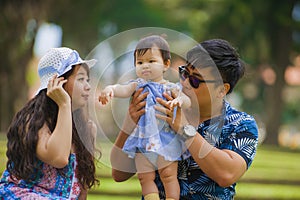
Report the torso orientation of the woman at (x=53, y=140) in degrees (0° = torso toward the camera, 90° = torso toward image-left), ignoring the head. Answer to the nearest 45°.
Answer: approximately 270°

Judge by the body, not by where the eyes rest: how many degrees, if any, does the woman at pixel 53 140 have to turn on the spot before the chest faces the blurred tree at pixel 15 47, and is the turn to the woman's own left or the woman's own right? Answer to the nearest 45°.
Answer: approximately 90° to the woman's own left
